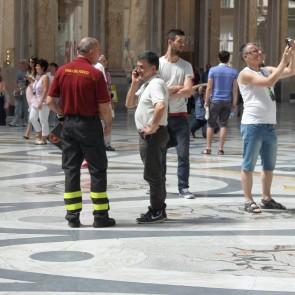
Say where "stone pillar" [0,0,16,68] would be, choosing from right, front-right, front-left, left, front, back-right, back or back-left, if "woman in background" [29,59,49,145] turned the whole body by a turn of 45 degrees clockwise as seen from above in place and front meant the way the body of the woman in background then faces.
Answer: right

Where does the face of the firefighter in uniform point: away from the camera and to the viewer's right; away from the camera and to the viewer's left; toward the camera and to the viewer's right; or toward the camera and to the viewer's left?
away from the camera and to the viewer's right

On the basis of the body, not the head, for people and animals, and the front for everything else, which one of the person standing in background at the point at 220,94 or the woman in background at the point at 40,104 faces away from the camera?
the person standing in background

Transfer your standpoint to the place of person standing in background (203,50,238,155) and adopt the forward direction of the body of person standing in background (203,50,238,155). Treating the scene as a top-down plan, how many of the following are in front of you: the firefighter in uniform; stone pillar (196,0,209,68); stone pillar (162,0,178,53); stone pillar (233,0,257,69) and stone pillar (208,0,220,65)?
4

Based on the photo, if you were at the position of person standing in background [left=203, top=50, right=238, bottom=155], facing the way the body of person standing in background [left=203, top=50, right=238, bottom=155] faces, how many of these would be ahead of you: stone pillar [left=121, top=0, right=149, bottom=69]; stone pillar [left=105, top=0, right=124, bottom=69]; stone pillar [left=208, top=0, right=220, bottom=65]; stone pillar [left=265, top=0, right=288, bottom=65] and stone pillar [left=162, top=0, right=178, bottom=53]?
5

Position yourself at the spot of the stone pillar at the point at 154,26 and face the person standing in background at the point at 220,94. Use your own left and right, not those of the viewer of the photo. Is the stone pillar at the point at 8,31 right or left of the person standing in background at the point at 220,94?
right

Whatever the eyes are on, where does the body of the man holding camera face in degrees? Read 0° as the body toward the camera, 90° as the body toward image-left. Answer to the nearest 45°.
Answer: approximately 315°

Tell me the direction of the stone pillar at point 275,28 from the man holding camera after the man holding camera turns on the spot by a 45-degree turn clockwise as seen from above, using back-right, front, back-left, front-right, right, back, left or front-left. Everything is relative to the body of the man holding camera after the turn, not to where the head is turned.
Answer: back

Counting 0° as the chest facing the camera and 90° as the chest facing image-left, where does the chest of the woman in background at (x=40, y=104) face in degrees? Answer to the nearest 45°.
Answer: approximately 45°

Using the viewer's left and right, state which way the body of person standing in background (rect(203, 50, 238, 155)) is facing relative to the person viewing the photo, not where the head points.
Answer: facing away from the viewer

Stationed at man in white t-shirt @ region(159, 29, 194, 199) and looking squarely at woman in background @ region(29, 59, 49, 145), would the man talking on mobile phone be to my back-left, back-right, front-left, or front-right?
back-left
